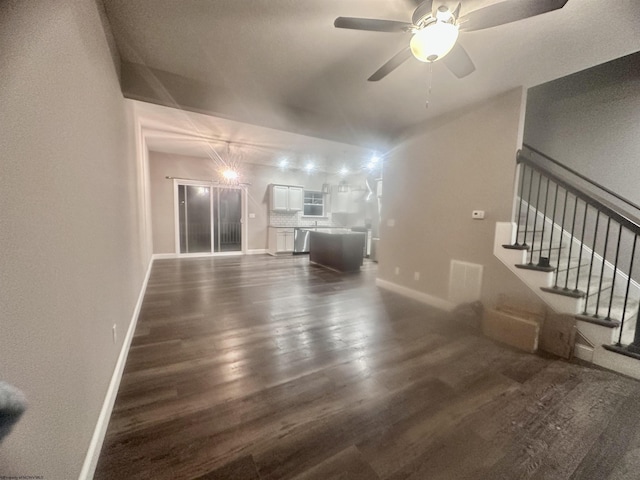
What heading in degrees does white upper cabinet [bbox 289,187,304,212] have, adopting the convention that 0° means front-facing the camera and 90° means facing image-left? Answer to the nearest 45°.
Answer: approximately 0°

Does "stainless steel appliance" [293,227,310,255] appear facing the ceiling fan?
yes

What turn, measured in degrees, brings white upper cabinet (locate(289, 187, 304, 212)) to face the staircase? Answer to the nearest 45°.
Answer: approximately 45° to its left

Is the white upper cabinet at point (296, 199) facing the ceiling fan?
yes

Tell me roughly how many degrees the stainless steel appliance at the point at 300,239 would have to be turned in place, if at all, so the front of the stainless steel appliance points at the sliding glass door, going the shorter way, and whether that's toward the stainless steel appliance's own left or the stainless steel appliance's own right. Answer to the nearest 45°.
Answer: approximately 90° to the stainless steel appliance's own right

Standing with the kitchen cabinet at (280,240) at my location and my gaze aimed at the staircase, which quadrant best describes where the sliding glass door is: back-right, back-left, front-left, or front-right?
back-right

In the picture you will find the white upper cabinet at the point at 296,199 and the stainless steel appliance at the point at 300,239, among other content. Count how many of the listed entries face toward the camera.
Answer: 2

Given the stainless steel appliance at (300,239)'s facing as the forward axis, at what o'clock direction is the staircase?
The staircase is roughly at 11 o'clock from the stainless steel appliance.

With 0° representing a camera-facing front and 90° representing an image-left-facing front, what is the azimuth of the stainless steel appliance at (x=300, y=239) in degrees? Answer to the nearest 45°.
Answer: approximately 0°

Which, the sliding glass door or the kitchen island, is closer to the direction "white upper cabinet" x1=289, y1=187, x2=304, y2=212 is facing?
the kitchen island
